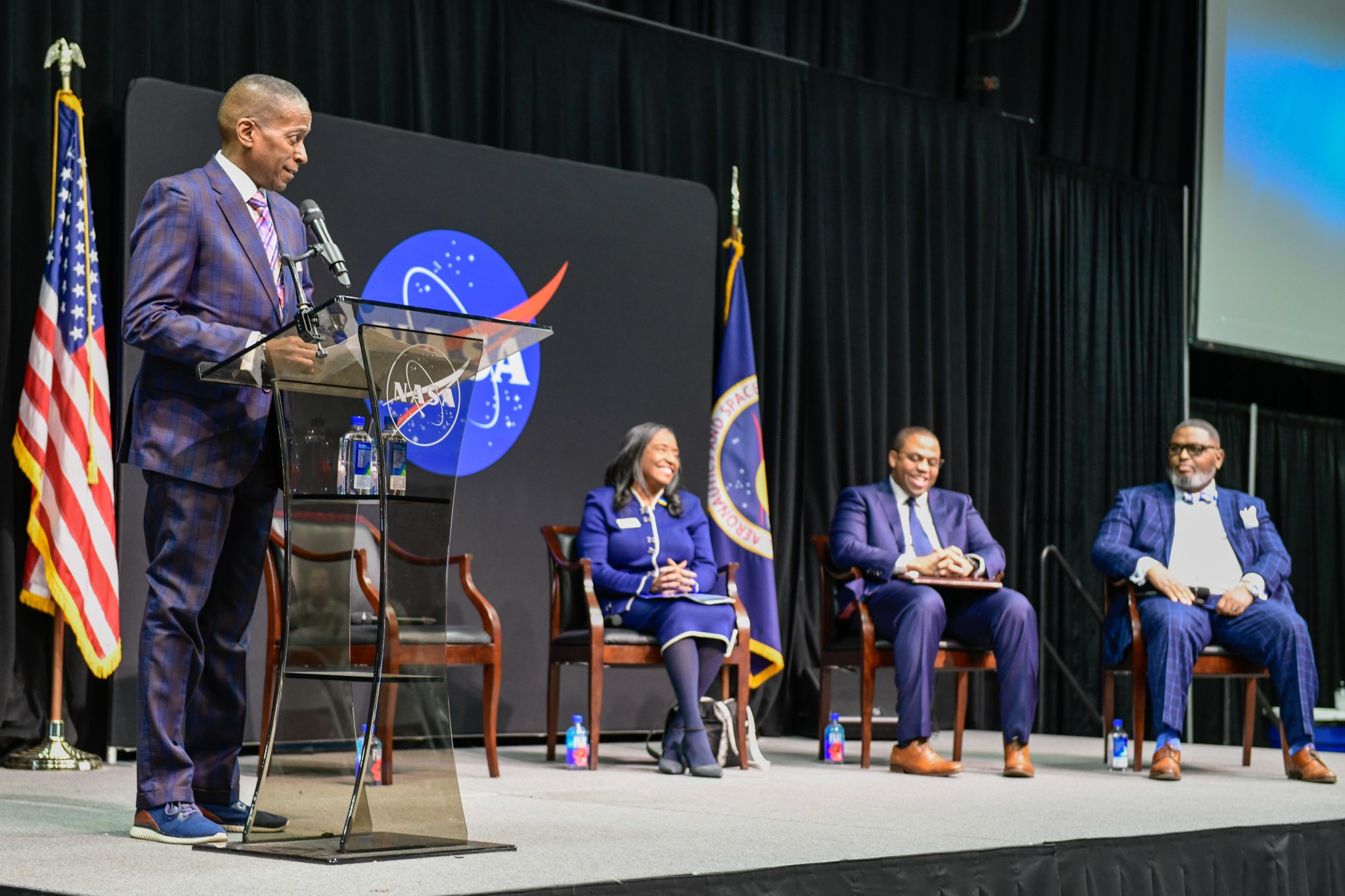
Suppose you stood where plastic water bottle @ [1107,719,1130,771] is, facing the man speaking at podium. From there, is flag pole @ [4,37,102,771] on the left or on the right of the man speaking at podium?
right

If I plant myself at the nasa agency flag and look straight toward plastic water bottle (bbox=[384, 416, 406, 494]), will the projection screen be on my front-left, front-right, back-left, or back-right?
back-left

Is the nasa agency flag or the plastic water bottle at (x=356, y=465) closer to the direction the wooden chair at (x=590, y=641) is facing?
the plastic water bottle

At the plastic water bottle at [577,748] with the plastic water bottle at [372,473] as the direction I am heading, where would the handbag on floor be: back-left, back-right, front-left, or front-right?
back-left

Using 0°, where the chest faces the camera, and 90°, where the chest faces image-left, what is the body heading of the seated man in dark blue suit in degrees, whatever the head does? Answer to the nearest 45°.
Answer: approximately 315°

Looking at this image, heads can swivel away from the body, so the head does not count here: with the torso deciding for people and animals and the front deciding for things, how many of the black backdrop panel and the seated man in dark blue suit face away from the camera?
0
